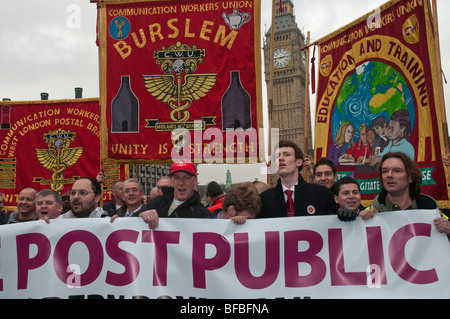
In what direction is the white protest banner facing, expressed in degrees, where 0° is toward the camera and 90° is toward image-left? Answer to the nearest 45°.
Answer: approximately 0°

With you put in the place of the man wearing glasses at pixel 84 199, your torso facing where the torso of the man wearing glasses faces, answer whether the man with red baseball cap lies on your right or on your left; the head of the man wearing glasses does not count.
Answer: on your left

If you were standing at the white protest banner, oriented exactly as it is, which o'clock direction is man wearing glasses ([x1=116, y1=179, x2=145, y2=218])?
The man wearing glasses is roughly at 5 o'clock from the white protest banner.

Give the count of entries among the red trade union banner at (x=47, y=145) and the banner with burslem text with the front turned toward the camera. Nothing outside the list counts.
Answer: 2

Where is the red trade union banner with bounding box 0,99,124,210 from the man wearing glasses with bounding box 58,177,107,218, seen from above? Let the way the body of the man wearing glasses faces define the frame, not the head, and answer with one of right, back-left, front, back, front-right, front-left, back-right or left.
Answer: back-right
